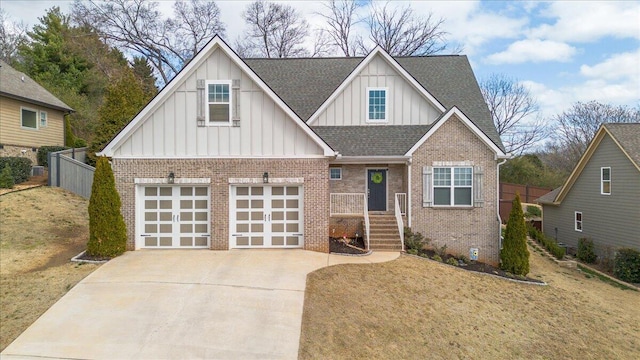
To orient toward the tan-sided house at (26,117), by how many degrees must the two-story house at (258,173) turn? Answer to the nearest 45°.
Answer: approximately 135° to its right

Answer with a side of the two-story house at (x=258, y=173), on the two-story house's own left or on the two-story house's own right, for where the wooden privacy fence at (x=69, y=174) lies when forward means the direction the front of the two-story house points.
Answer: on the two-story house's own right

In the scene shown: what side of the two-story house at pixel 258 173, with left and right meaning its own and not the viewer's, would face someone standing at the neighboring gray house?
left

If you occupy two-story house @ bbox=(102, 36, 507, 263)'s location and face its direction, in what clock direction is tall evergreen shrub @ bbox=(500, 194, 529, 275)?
The tall evergreen shrub is roughly at 9 o'clock from the two-story house.

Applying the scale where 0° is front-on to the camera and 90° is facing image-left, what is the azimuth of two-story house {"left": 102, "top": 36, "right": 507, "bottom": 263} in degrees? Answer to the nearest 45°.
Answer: approximately 0°

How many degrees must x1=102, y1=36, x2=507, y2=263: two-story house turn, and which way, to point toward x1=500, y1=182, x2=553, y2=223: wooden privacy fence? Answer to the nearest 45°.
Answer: approximately 135° to its left

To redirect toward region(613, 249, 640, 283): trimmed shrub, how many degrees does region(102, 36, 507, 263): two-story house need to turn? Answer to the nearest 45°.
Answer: approximately 90° to its left

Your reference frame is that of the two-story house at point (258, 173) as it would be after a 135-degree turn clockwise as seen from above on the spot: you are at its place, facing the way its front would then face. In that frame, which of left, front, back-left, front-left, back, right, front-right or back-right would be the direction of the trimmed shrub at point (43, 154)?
front

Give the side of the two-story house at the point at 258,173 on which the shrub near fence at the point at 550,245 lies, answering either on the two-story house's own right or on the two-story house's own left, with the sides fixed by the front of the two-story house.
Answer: on the two-story house's own left

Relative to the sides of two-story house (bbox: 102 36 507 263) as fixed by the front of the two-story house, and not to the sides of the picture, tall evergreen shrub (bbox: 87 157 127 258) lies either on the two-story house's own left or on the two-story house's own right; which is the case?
on the two-story house's own right
